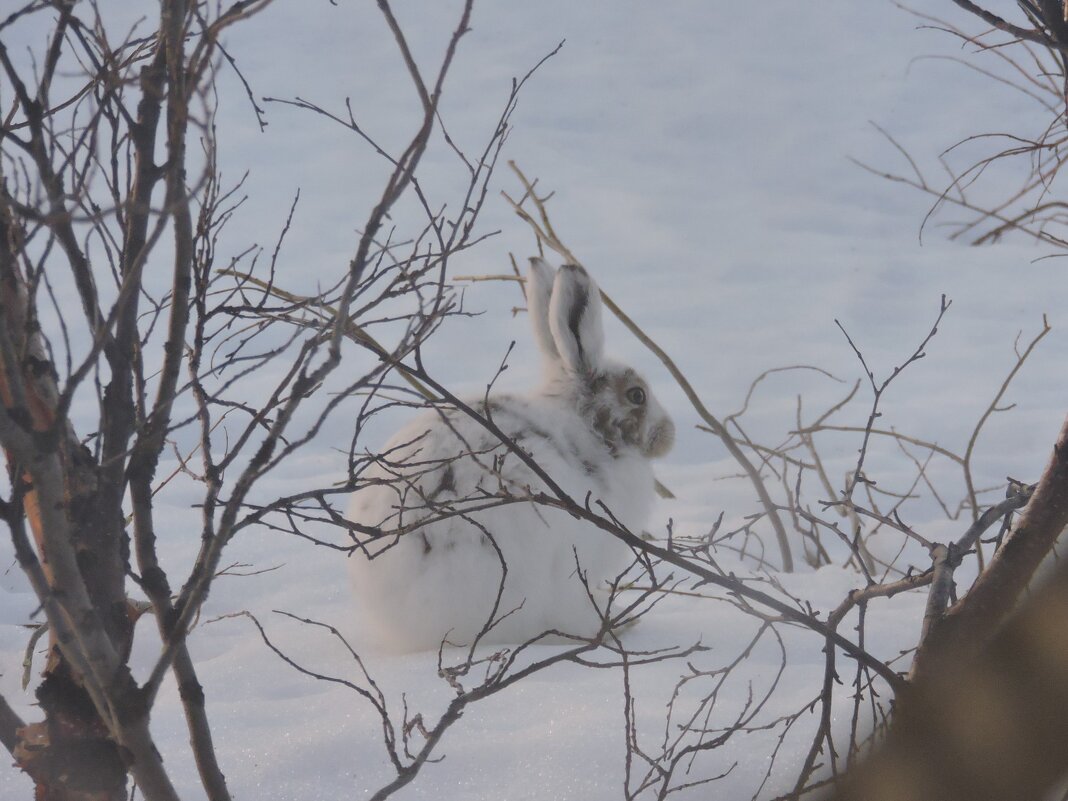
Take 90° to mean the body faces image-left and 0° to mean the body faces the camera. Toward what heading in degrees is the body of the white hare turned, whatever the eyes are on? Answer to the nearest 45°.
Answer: approximately 270°
